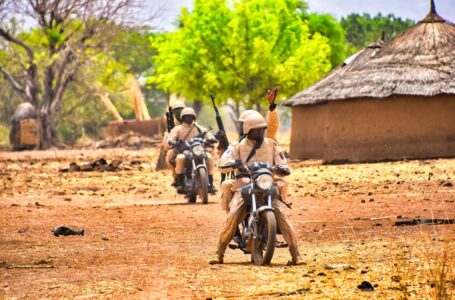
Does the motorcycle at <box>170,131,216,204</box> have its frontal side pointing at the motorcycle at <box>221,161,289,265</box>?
yes

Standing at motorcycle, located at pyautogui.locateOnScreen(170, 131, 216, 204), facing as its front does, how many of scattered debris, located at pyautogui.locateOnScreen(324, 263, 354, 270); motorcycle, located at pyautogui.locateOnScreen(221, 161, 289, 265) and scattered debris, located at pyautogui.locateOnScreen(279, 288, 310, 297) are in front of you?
3

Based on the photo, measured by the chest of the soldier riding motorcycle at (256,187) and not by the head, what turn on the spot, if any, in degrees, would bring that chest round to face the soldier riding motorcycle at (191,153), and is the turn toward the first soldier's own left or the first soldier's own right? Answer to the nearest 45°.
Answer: approximately 180°

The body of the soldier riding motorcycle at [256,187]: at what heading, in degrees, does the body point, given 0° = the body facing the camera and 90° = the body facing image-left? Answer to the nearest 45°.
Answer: approximately 0°

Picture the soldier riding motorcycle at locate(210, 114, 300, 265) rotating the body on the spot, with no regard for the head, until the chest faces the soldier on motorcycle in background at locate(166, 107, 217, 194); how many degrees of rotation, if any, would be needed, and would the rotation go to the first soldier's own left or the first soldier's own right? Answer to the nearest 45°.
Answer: approximately 180°

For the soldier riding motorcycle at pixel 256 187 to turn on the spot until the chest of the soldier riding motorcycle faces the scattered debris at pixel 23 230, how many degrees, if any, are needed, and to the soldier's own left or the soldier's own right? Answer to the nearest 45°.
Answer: approximately 135° to the soldier's own right

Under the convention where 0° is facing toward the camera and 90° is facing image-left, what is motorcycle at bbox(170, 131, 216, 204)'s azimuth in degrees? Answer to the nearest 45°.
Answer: approximately 0°

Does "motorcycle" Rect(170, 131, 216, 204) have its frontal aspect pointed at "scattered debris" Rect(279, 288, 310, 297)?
yes
